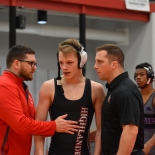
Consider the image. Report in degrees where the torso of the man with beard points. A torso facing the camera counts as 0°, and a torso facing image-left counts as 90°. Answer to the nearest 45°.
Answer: approximately 270°

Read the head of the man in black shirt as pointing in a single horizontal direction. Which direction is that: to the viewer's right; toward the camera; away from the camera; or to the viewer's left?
to the viewer's left

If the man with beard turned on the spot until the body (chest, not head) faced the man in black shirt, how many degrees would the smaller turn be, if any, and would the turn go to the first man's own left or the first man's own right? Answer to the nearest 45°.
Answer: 0° — they already face them

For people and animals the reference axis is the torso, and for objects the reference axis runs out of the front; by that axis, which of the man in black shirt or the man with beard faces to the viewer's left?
the man in black shirt

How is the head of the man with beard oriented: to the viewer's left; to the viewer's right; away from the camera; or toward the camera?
to the viewer's right

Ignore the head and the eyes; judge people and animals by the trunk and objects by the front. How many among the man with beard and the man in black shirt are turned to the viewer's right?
1

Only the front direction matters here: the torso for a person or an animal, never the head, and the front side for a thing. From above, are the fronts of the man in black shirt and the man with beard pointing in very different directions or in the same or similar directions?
very different directions

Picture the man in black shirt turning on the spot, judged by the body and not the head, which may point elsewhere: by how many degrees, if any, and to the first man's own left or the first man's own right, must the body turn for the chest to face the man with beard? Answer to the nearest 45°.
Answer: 0° — they already face them

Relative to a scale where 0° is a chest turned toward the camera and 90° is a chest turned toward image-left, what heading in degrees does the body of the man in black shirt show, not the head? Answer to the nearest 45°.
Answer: approximately 90°
